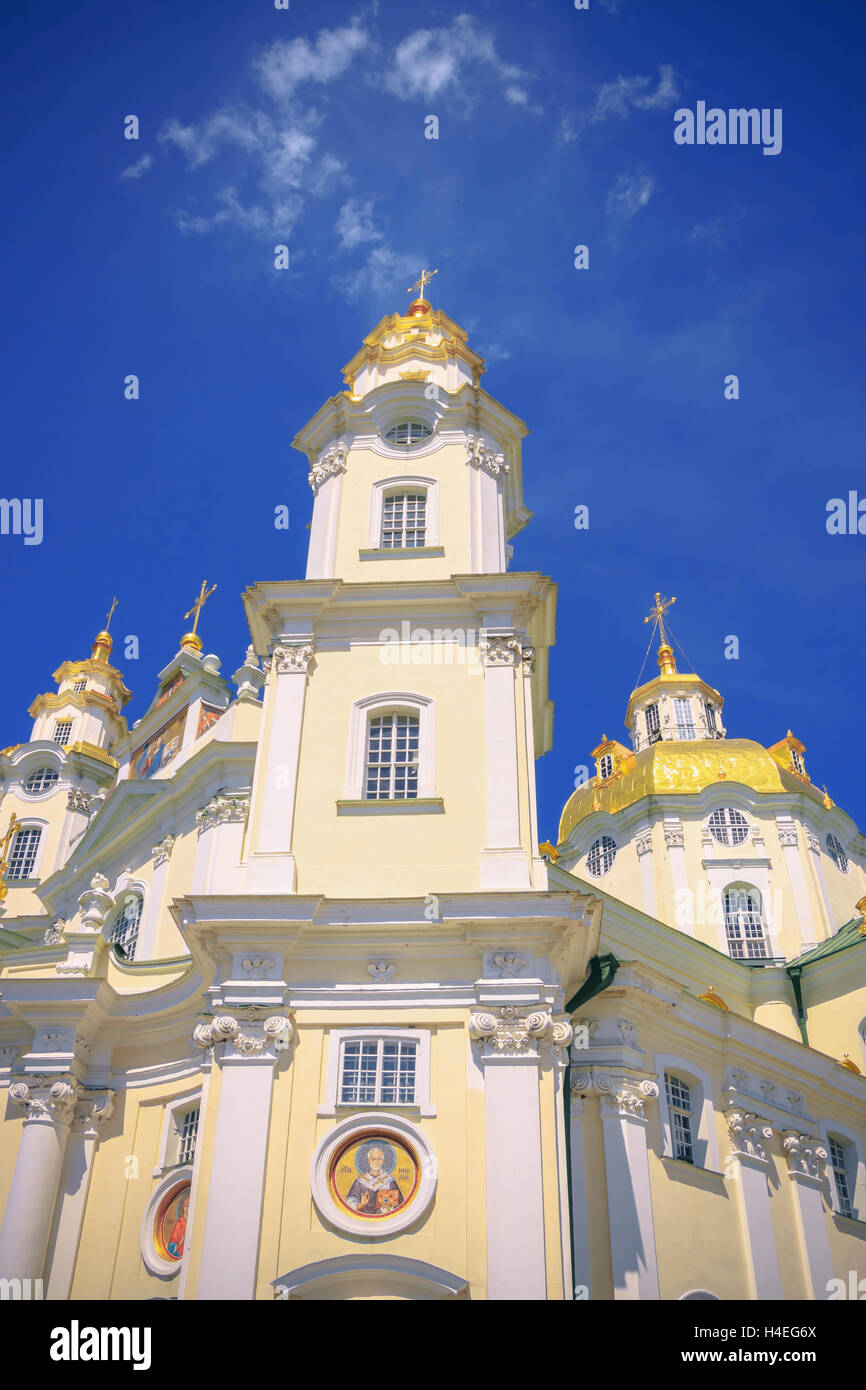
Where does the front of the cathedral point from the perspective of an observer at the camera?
facing the viewer and to the left of the viewer
